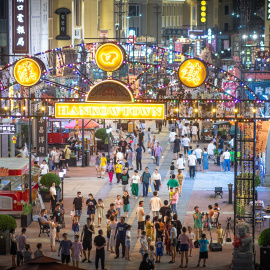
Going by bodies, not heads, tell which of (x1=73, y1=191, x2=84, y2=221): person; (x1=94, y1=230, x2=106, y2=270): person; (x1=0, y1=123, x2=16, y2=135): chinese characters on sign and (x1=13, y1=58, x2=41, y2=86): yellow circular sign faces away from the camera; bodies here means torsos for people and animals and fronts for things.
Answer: (x1=94, y1=230, x2=106, y2=270): person

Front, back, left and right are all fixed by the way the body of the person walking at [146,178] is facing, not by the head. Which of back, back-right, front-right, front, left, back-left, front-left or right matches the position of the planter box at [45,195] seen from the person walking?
right

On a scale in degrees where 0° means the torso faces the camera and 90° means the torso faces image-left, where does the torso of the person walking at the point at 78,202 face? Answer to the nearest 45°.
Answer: approximately 0°

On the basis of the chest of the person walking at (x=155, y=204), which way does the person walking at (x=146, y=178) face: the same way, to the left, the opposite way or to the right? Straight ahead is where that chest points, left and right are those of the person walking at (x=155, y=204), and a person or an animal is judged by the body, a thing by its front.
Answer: the opposite way
